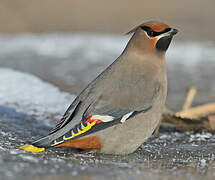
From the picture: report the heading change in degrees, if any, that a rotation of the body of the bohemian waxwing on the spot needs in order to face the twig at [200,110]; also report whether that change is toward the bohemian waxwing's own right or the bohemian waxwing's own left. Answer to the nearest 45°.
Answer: approximately 45° to the bohemian waxwing's own left

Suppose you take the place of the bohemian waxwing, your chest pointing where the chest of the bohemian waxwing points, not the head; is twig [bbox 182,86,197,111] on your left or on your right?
on your left

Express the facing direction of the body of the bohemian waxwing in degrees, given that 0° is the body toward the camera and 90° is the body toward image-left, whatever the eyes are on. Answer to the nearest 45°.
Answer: approximately 270°
